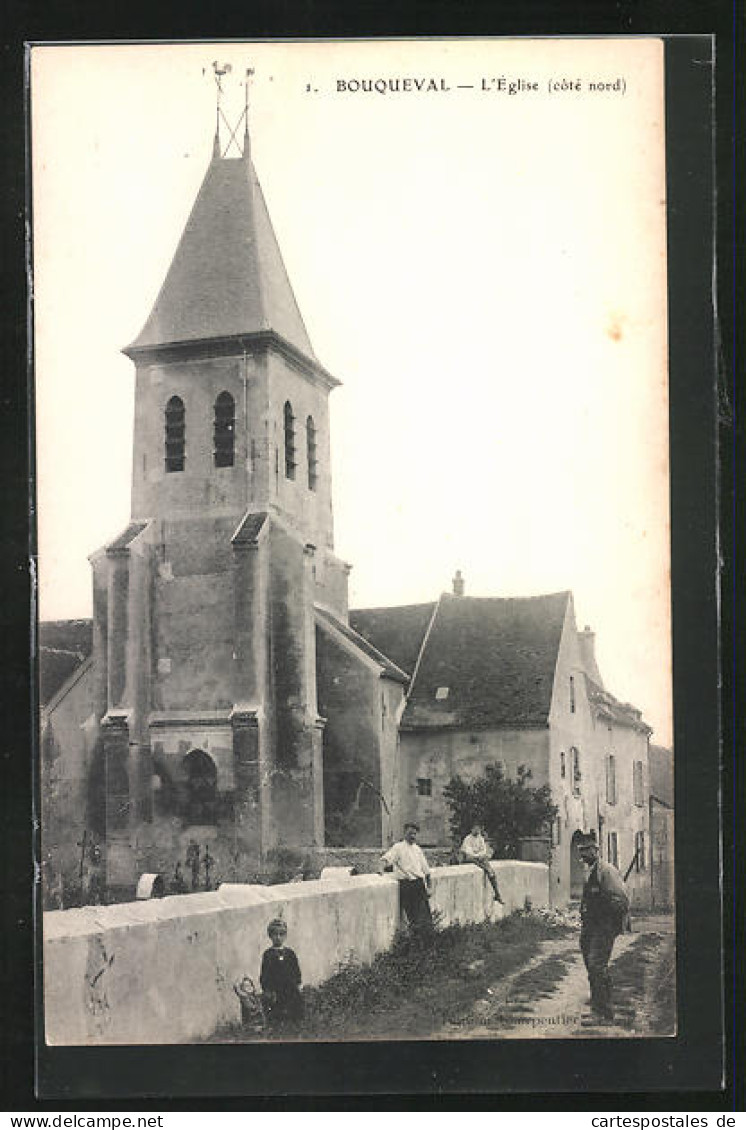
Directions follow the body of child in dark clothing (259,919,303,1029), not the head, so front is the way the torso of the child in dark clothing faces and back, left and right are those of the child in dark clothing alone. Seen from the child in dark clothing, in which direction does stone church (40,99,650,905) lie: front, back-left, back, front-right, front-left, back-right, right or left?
back

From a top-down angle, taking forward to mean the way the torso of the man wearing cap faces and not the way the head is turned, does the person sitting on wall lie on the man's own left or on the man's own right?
on the man's own right

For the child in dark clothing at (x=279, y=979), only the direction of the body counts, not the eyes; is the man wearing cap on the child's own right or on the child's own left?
on the child's own left

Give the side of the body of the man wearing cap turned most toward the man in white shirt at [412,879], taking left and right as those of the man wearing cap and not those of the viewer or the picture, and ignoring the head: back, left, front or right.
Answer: right

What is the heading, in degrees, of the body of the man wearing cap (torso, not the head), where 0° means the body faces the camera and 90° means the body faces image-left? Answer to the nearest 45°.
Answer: approximately 45°

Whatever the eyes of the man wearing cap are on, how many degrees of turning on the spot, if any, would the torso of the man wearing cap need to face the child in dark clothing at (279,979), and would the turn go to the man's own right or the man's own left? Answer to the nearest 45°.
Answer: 0° — they already face them
